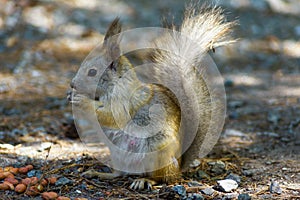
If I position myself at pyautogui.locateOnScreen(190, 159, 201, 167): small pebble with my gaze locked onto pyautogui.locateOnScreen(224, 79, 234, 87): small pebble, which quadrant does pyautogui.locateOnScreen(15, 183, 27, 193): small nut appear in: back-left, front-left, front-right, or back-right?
back-left

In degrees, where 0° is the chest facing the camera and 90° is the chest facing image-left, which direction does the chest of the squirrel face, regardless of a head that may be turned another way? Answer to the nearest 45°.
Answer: approximately 90°

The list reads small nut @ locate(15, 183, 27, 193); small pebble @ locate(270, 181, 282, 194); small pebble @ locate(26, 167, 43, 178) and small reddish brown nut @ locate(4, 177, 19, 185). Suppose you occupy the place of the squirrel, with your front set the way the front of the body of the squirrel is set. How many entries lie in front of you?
3

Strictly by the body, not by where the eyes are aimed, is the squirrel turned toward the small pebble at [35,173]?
yes

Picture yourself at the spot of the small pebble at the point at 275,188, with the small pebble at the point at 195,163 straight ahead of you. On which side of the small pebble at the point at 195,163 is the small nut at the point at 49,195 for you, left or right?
left
